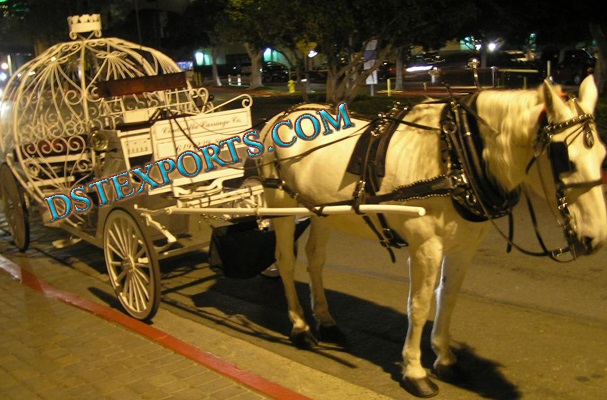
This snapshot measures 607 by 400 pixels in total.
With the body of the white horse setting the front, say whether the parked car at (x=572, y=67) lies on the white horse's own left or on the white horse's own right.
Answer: on the white horse's own left

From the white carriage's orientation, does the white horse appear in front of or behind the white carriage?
in front

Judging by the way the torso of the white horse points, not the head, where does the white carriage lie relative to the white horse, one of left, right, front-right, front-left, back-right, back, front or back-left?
back

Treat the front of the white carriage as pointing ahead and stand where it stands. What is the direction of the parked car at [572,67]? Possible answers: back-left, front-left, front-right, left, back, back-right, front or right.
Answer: left

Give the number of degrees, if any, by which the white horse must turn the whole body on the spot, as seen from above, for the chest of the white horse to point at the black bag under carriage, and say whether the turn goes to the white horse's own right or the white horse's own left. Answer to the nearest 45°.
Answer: approximately 180°

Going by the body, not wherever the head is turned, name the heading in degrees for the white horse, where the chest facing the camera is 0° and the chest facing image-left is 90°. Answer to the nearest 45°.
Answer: approximately 315°

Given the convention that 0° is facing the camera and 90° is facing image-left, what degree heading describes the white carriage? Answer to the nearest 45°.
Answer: approximately 315°
